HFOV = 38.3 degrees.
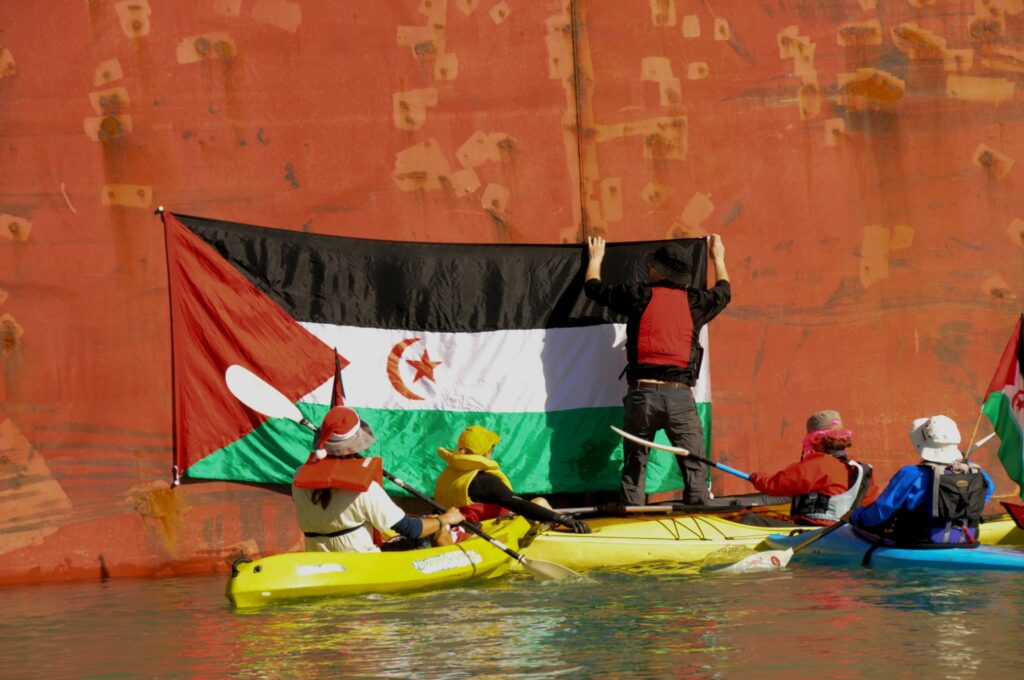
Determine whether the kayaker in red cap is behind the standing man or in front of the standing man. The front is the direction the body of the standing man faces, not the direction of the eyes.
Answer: behind

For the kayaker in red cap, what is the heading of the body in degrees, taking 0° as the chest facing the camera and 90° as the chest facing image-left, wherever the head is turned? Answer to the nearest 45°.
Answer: approximately 225°

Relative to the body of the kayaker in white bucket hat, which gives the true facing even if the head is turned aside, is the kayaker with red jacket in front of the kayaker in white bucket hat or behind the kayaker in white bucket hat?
in front

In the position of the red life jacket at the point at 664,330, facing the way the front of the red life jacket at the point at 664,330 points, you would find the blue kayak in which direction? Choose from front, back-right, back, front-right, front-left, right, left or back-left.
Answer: back-right

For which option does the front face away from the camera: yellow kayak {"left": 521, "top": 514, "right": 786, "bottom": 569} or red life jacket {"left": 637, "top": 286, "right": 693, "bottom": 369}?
the red life jacket

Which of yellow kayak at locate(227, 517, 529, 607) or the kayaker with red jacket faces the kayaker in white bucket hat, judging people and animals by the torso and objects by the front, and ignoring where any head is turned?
the yellow kayak

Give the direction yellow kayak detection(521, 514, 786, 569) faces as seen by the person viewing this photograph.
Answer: facing to the right of the viewer

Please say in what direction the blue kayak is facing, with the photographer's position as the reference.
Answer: facing to the left of the viewer

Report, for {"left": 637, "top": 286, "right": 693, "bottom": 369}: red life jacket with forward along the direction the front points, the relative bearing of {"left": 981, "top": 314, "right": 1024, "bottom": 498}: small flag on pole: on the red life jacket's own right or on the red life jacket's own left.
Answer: on the red life jacket's own right

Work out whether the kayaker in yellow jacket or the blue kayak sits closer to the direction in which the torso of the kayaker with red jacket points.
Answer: the kayaker in yellow jacket

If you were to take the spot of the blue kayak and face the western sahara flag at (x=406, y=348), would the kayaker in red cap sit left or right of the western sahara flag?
left

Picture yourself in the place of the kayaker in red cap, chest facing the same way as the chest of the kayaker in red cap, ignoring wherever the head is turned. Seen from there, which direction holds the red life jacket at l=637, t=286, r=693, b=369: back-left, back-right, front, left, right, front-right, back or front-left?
front

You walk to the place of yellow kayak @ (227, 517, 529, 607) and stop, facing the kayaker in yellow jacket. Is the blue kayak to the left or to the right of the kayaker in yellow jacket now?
right

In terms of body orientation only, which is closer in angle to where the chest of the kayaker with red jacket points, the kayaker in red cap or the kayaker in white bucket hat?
the kayaker in red cap

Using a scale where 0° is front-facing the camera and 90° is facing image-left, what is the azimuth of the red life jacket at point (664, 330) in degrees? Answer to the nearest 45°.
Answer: approximately 180°

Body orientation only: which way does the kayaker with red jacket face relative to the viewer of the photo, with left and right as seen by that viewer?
facing away from the viewer and to the left of the viewer

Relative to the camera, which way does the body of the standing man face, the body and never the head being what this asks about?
away from the camera

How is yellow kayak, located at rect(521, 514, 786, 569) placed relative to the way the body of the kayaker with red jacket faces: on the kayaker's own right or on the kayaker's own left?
on the kayaker's own left

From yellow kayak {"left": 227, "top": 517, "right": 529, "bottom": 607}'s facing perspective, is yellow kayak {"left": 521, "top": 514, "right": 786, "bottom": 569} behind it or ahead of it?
ahead

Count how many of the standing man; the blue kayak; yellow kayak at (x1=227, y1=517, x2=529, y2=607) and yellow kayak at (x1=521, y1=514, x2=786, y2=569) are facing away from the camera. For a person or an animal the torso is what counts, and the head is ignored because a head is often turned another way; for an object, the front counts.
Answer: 1
